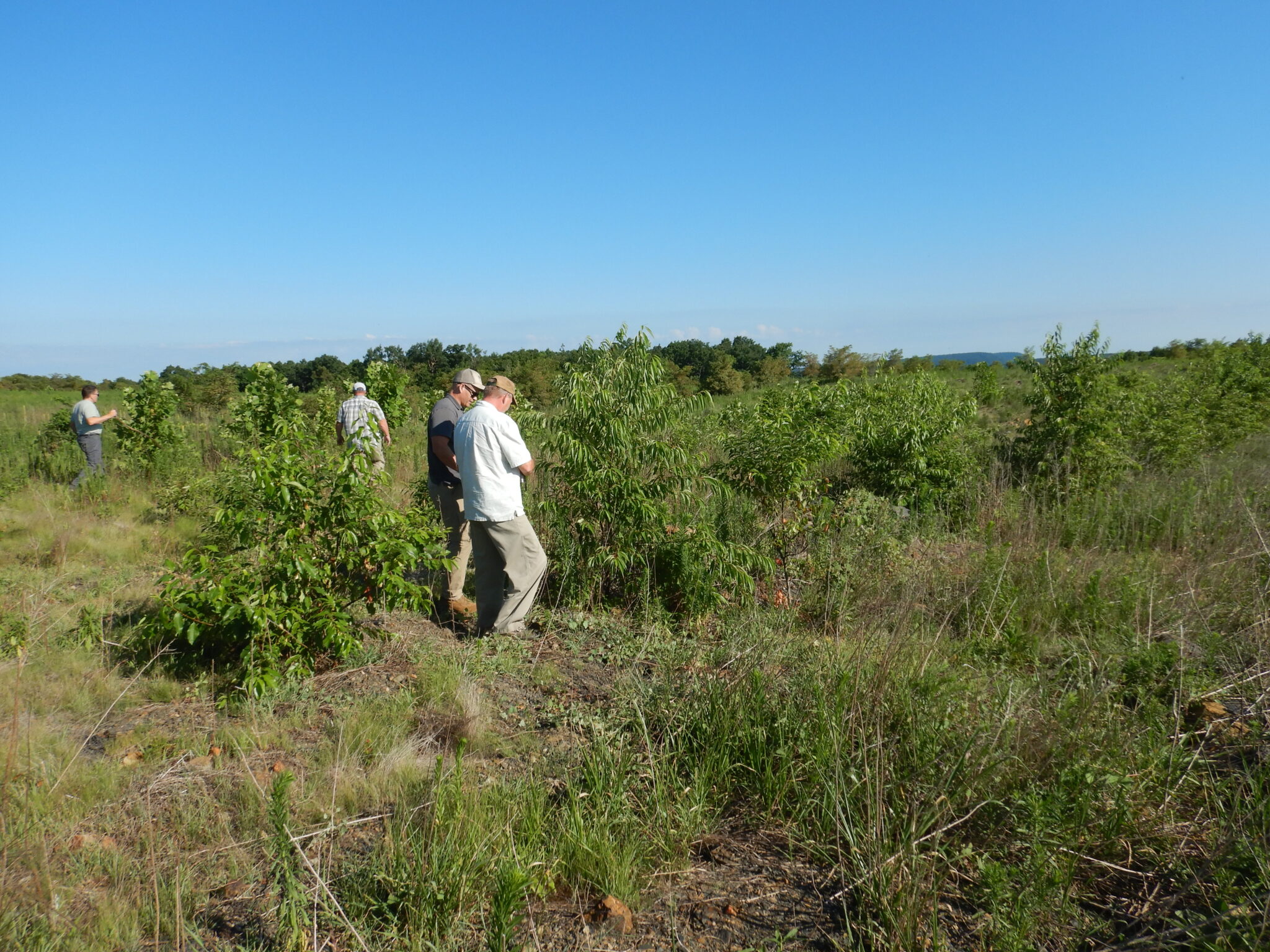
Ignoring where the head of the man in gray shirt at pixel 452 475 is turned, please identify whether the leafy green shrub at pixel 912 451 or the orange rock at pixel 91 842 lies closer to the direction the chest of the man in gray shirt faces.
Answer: the leafy green shrub

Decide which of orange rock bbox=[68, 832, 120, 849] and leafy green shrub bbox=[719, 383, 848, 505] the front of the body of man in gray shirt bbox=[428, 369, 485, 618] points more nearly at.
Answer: the leafy green shrub

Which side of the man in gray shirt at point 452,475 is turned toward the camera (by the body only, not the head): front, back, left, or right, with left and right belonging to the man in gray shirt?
right

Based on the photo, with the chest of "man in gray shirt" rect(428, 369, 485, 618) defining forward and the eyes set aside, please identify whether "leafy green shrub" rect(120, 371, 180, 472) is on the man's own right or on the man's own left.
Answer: on the man's own left

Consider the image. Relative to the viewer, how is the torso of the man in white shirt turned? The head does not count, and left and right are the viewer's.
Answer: facing away from the viewer and to the right of the viewer

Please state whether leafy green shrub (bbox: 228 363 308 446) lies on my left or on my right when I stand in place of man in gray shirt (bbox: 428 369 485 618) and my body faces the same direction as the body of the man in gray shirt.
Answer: on my left

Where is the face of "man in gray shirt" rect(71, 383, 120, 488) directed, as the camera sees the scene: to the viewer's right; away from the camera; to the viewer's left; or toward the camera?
to the viewer's right

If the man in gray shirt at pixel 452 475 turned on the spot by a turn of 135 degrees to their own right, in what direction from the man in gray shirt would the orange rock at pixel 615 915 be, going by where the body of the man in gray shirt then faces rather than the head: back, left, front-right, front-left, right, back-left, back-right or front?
front-left

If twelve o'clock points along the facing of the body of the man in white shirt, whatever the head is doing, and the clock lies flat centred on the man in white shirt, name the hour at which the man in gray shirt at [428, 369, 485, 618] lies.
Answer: The man in gray shirt is roughly at 10 o'clock from the man in white shirt.

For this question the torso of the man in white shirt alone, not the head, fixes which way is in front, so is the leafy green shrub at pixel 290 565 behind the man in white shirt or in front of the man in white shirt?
behind

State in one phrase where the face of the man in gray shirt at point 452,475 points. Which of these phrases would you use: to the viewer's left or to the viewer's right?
to the viewer's right
